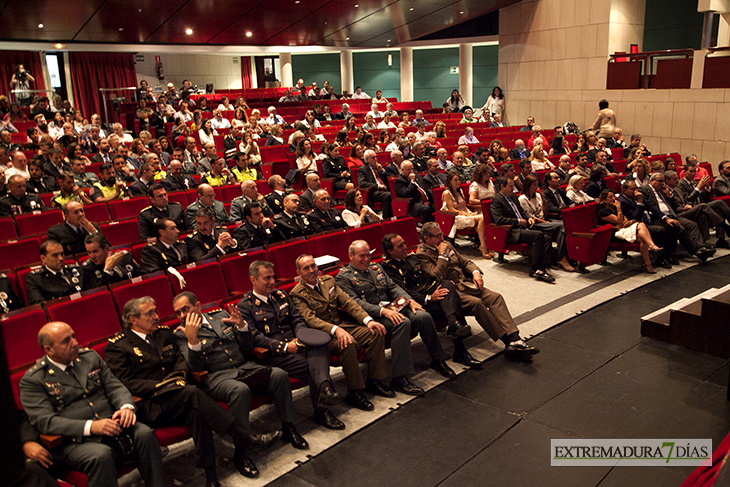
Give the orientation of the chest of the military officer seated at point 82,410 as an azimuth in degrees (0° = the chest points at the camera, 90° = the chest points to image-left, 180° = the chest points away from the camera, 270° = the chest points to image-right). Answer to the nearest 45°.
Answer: approximately 315°

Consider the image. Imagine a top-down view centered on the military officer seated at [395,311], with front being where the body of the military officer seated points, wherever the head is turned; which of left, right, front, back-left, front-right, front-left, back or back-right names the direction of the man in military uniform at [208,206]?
back

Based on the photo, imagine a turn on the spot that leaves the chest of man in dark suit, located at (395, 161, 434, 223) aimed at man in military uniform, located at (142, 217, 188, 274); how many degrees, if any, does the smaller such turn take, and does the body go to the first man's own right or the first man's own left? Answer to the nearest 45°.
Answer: approximately 90° to the first man's own right

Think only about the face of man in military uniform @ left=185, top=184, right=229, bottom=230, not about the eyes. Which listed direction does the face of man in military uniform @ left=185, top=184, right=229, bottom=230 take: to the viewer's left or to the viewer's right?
to the viewer's right

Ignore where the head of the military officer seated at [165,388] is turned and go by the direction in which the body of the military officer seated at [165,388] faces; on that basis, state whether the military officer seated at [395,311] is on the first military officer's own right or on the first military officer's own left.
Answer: on the first military officer's own left

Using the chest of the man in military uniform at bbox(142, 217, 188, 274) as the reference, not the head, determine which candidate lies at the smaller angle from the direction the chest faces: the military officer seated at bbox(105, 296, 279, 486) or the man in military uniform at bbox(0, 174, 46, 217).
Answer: the military officer seated

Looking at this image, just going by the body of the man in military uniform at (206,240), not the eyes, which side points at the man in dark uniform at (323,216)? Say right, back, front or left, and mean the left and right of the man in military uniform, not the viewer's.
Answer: left

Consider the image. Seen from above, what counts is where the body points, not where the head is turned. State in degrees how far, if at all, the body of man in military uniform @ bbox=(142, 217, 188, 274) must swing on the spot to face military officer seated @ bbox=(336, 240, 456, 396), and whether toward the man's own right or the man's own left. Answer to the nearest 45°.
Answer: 0° — they already face them

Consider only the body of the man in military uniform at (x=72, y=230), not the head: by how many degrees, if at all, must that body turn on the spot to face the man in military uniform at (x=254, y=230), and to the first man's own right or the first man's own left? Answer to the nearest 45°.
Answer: approximately 45° to the first man's own left

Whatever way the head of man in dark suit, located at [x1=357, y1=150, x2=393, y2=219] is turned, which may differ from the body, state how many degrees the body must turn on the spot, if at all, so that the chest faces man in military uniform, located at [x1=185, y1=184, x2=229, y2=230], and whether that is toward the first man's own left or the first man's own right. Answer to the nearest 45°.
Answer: approximately 90° to the first man's own right

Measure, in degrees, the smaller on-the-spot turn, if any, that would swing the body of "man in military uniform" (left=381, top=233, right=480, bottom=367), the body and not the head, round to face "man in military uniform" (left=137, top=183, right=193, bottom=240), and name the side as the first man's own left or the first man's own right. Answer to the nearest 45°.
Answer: approximately 135° to the first man's own right

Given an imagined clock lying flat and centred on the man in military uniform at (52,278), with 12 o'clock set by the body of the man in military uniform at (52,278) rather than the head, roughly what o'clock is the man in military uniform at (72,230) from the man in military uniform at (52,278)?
the man in military uniform at (72,230) is roughly at 8 o'clock from the man in military uniform at (52,278).

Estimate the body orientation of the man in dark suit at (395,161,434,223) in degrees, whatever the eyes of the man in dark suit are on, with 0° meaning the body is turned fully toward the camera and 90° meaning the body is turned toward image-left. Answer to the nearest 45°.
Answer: approximately 315°
